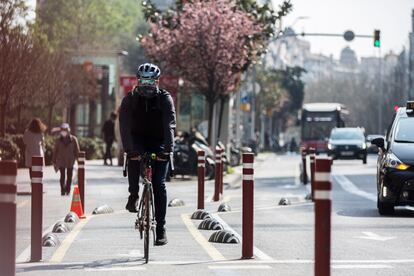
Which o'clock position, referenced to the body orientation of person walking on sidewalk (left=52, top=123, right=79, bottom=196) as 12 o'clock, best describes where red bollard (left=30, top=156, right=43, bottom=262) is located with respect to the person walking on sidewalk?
The red bollard is roughly at 12 o'clock from the person walking on sidewalk.

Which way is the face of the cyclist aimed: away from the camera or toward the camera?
toward the camera

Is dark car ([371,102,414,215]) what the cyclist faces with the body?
no

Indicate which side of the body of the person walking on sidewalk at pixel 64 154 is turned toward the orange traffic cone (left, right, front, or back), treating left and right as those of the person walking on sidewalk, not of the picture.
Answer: front

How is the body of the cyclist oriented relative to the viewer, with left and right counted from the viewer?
facing the viewer

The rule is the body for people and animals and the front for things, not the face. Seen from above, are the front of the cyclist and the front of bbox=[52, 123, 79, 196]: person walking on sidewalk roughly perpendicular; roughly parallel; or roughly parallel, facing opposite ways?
roughly parallel

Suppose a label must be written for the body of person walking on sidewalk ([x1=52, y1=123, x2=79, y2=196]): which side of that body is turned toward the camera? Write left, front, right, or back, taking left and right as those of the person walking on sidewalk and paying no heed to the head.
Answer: front

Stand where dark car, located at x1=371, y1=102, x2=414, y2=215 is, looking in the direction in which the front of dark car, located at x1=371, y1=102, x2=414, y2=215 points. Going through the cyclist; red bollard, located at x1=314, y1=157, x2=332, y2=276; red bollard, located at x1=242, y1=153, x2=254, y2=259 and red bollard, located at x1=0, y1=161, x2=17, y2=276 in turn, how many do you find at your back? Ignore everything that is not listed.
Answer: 0

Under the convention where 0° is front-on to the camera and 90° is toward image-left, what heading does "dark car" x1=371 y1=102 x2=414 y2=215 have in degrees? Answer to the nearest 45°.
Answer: approximately 0°

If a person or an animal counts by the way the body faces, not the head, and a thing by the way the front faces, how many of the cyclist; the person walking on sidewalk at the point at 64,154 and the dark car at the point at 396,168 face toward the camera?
3

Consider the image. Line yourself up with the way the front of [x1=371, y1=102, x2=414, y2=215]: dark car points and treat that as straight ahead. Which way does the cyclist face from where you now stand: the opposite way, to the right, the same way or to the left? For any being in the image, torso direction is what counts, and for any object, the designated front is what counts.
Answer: the same way

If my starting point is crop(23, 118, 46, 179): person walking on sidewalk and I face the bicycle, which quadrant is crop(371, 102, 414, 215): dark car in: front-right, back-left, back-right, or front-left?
front-left

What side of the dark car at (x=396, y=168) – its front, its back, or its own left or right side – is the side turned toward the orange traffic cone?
right
